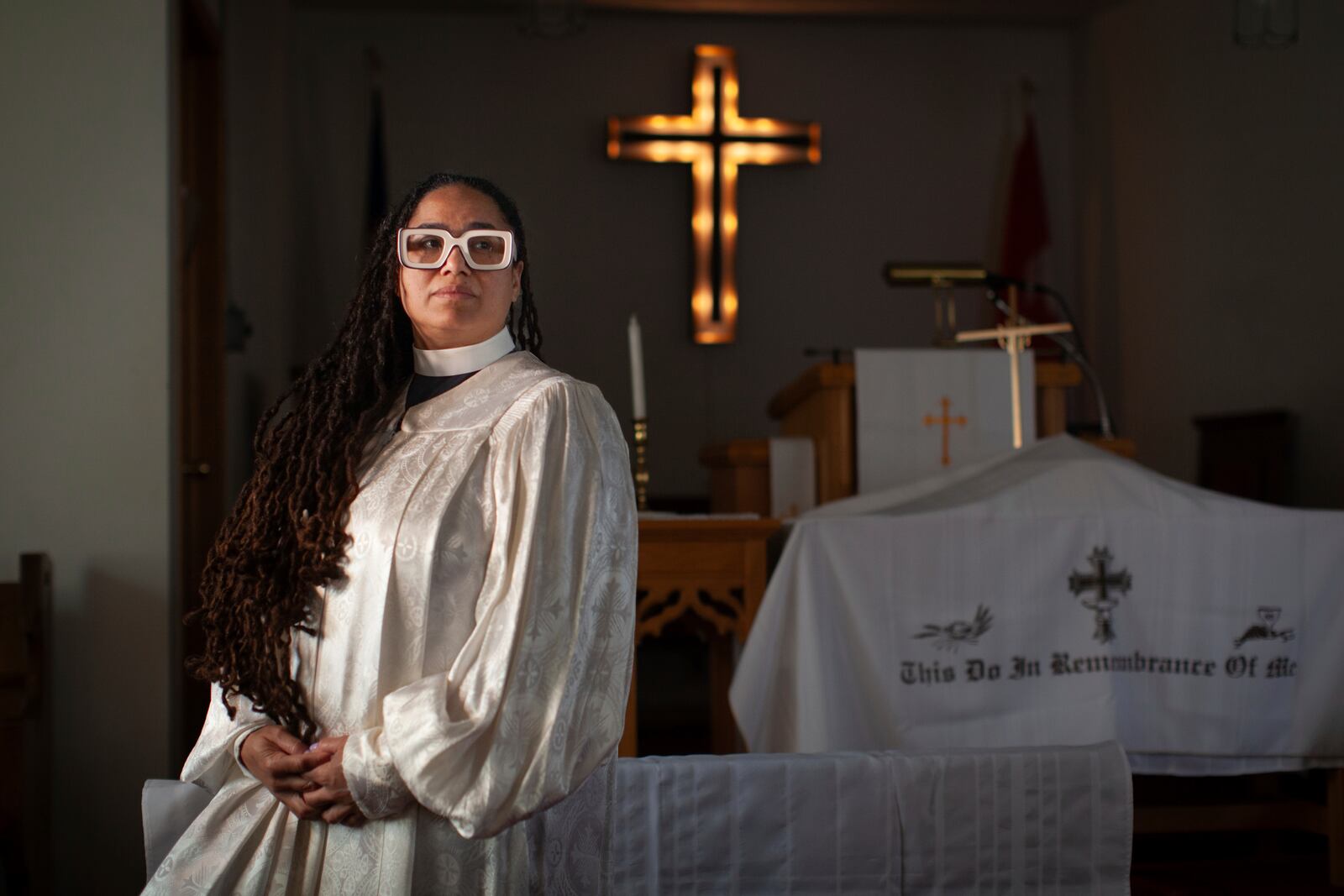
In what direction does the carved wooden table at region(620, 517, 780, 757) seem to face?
toward the camera

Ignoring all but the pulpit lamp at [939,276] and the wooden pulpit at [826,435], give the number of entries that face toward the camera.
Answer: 1

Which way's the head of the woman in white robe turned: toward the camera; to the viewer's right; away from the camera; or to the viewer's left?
toward the camera

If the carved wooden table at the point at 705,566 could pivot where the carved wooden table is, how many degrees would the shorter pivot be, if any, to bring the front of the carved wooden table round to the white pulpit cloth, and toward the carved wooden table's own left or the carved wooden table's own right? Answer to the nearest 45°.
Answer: approximately 135° to the carved wooden table's own left

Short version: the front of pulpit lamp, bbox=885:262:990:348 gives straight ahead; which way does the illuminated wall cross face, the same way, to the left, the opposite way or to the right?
the opposite way

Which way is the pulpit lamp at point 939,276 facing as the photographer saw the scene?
facing away from the viewer

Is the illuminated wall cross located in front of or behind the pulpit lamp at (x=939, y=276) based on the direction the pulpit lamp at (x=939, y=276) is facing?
in front

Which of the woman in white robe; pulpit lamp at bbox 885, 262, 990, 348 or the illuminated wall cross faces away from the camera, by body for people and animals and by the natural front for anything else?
the pulpit lamp

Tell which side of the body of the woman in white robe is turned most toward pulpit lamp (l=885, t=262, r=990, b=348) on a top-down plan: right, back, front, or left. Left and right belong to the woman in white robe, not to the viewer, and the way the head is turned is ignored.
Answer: back

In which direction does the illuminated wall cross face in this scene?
toward the camera

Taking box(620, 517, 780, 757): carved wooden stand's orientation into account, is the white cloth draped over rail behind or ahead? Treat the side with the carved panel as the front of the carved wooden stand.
ahead

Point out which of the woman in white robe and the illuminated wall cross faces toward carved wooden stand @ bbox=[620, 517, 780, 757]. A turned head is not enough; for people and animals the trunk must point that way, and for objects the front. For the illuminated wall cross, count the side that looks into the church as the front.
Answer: the illuminated wall cross

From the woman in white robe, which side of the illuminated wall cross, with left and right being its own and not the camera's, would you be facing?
front

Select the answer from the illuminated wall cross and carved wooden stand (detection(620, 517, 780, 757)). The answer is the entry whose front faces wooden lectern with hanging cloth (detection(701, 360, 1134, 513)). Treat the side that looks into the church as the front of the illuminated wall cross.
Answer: the illuminated wall cross
